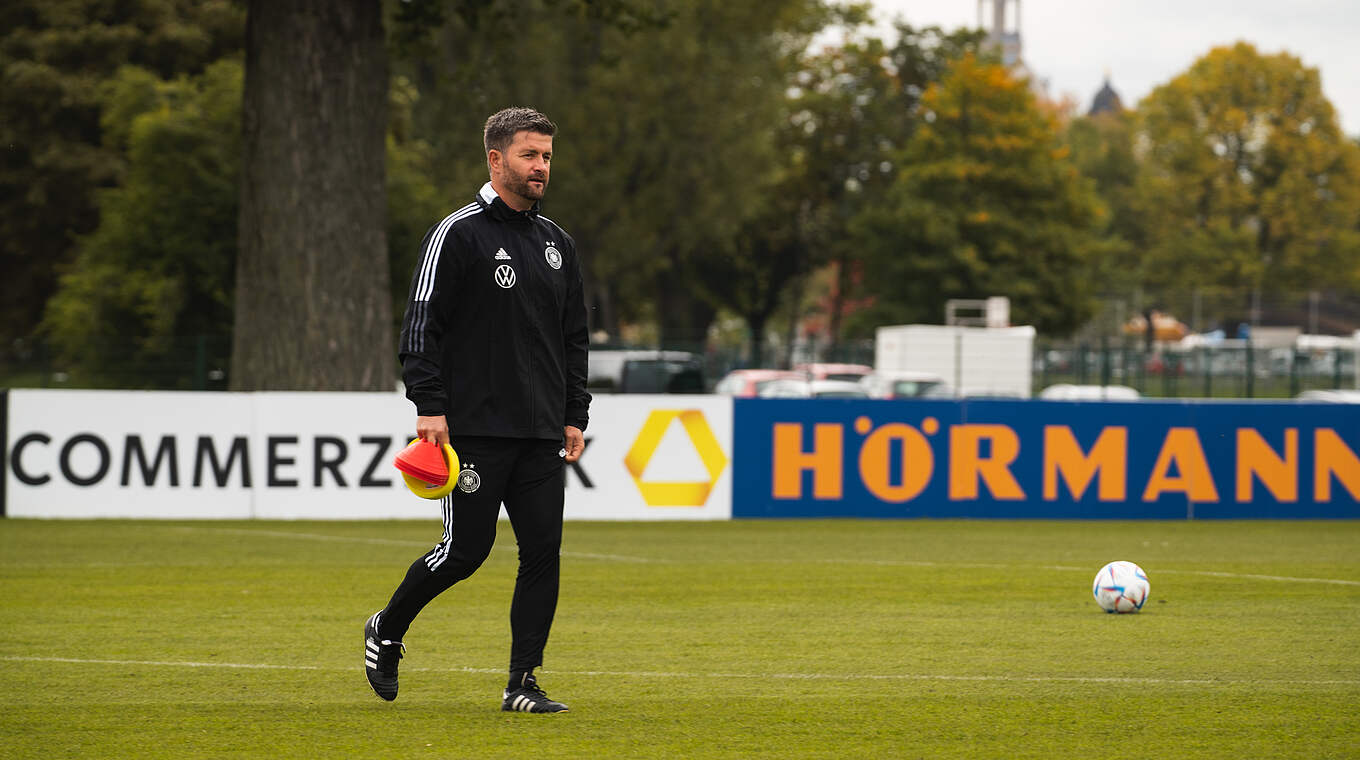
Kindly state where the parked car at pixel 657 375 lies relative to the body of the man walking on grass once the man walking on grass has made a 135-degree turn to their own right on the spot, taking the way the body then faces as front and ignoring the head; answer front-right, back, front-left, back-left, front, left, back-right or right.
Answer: right

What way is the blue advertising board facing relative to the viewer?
toward the camera

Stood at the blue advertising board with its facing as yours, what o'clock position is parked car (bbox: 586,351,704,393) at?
The parked car is roughly at 5 o'clock from the blue advertising board.

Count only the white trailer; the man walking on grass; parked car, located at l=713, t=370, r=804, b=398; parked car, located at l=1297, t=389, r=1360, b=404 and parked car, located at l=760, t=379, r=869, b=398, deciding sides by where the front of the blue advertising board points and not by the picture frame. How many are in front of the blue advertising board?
1

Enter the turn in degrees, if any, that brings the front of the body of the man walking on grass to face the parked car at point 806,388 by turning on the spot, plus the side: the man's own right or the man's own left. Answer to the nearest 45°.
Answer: approximately 135° to the man's own left

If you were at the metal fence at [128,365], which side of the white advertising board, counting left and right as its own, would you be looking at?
back

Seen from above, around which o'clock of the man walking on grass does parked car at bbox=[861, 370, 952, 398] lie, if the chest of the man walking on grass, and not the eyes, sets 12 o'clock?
The parked car is roughly at 8 o'clock from the man walking on grass.

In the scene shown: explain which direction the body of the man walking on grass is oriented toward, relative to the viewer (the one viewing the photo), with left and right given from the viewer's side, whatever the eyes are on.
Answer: facing the viewer and to the right of the viewer

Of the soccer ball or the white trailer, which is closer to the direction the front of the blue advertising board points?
the soccer ball

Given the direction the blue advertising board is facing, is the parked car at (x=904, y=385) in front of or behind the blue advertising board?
behind

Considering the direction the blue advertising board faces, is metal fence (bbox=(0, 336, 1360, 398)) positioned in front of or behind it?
behind

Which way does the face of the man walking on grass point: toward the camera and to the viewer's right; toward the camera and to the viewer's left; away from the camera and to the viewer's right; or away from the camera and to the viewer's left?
toward the camera and to the viewer's right

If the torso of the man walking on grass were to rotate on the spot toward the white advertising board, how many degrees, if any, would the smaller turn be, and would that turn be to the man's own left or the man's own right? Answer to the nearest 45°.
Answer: approximately 135° to the man's own left

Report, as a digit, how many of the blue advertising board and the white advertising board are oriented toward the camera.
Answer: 2

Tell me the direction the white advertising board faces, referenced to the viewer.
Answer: facing the viewer
